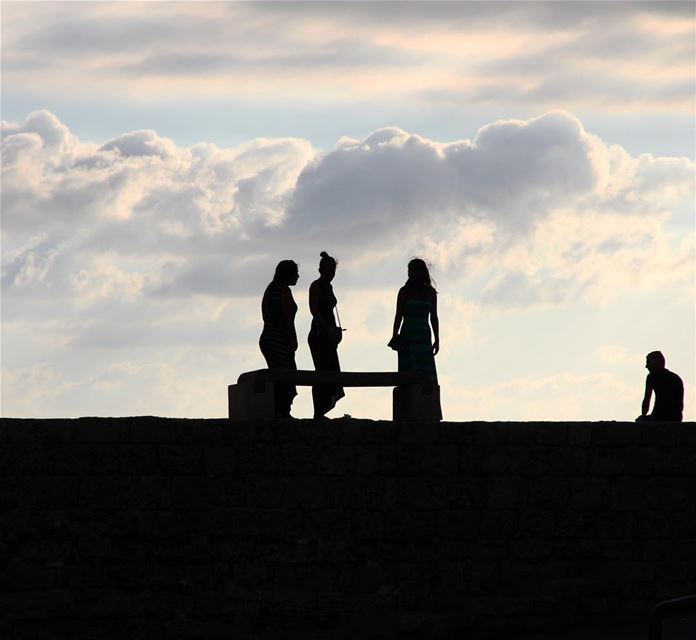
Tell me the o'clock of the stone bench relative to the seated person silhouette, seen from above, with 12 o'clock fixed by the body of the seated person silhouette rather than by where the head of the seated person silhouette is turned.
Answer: The stone bench is roughly at 11 o'clock from the seated person silhouette.

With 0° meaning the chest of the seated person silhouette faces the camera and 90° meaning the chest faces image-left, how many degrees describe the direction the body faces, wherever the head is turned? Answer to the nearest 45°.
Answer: approximately 90°

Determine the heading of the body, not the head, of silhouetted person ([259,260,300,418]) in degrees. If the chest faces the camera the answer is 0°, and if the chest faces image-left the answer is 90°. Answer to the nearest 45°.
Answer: approximately 270°

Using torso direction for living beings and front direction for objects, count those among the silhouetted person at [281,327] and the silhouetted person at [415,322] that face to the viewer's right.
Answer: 1

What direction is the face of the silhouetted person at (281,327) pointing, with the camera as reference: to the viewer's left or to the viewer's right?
to the viewer's right

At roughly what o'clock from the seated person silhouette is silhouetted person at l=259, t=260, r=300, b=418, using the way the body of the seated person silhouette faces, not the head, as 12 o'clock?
The silhouetted person is roughly at 11 o'clock from the seated person silhouette.
